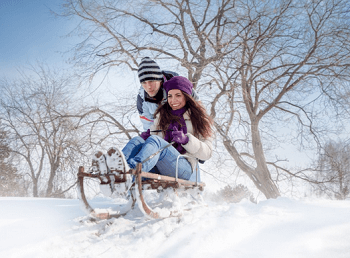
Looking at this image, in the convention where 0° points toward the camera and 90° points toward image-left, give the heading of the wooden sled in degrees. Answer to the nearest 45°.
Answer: approximately 45°

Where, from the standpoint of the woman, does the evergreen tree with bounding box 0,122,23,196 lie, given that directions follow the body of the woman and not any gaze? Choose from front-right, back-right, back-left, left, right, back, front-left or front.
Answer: right

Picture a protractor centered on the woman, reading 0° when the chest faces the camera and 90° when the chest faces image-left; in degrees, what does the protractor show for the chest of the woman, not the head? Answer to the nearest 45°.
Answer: approximately 45°

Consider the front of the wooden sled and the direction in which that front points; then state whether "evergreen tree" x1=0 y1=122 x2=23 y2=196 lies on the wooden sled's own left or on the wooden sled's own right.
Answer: on the wooden sled's own right
